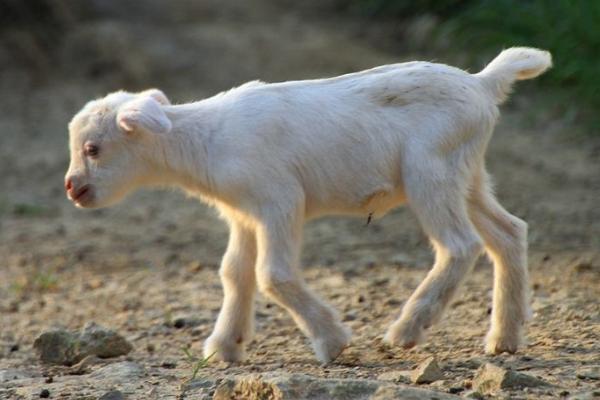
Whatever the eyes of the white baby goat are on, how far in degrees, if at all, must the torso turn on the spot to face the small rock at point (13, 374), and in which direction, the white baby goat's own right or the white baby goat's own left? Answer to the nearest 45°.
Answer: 0° — it already faces it

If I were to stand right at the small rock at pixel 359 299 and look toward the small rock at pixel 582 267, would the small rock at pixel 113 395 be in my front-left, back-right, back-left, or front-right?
back-right

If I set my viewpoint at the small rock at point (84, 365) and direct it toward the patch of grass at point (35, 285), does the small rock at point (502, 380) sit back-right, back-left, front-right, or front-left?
back-right

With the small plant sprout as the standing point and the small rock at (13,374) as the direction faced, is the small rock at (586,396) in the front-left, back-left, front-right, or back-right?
back-left

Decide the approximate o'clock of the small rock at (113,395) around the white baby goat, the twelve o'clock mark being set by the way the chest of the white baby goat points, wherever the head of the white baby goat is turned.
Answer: The small rock is roughly at 11 o'clock from the white baby goat.

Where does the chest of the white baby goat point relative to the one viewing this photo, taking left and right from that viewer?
facing to the left of the viewer

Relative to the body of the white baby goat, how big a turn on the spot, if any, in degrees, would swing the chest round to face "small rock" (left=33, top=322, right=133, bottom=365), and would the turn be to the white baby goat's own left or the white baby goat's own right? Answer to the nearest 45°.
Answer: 0° — it already faces it

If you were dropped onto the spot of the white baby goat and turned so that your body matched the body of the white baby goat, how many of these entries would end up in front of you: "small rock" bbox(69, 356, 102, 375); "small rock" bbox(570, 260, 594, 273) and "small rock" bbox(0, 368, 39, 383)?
2
